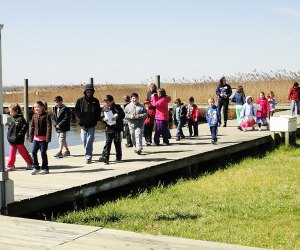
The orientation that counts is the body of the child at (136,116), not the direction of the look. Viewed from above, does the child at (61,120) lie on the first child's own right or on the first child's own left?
on the first child's own right

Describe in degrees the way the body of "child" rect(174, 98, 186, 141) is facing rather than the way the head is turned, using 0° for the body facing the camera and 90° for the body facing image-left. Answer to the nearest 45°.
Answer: approximately 45°

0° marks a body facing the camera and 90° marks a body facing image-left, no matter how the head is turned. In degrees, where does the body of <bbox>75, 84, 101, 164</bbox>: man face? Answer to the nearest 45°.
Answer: approximately 0°

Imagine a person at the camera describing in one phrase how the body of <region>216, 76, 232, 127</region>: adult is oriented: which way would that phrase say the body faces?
toward the camera

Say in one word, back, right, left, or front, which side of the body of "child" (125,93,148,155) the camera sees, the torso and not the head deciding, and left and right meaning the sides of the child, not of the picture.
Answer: front

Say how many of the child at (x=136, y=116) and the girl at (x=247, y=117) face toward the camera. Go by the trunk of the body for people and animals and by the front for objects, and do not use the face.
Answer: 2

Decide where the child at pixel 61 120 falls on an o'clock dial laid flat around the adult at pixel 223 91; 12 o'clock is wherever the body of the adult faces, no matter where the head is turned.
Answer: The child is roughly at 1 o'clock from the adult.

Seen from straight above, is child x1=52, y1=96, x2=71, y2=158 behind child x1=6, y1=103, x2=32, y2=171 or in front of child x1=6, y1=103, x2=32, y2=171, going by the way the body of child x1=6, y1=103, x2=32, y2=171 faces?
behind
